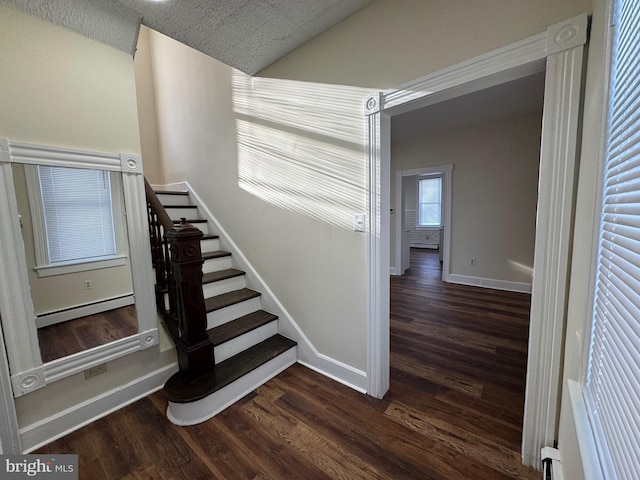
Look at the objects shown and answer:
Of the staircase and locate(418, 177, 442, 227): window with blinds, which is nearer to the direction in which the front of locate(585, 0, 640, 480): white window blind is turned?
the staircase

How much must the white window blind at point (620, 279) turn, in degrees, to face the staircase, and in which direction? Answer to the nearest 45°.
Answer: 0° — it already faces it

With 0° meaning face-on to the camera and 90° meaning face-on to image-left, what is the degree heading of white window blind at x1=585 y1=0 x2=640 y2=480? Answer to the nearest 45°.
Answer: approximately 90°

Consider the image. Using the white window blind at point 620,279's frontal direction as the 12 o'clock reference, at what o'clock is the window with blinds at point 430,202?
The window with blinds is roughly at 2 o'clock from the white window blind.

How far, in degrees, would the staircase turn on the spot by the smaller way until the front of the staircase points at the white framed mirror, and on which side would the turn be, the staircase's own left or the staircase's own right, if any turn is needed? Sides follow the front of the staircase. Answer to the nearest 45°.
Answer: approximately 135° to the staircase's own right

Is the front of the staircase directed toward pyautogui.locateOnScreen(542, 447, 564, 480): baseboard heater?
yes

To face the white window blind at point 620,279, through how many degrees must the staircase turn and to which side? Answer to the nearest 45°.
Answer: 0° — it already faces it

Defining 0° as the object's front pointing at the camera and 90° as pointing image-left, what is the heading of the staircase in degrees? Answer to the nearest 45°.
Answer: approximately 315°
